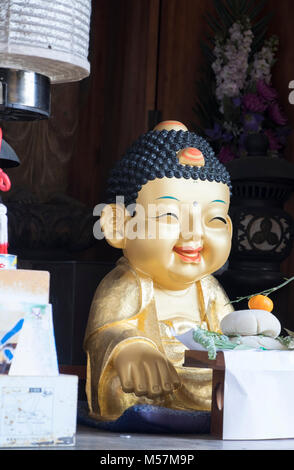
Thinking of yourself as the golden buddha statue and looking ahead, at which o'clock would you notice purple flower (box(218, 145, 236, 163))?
The purple flower is roughly at 8 o'clock from the golden buddha statue.

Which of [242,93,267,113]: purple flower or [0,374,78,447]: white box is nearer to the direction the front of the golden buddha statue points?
the white box

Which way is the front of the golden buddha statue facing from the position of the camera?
facing the viewer and to the right of the viewer

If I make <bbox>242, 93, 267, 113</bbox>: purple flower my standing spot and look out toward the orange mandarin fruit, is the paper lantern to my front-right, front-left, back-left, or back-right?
front-right

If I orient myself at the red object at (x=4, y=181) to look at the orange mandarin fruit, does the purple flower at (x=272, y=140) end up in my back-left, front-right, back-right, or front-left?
front-left

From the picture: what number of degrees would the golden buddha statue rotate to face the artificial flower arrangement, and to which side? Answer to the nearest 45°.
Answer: approximately 135° to its left

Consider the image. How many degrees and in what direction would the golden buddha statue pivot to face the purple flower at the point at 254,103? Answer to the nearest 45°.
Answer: approximately 135° to its left

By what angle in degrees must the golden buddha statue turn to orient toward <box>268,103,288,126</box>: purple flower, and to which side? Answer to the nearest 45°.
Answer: approximately 90° to its left

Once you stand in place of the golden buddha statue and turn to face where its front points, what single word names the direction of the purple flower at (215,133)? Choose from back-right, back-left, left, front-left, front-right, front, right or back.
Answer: back-left

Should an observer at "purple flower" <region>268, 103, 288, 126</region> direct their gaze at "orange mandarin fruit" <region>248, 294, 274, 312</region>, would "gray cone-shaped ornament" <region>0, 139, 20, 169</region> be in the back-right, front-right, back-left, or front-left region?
front-right
